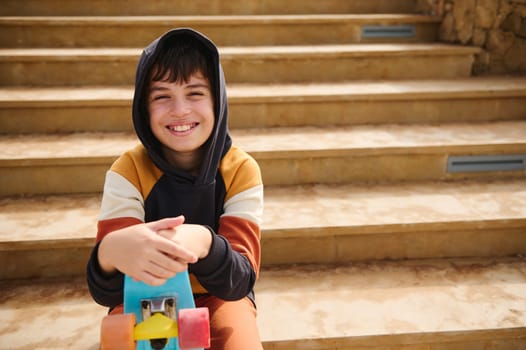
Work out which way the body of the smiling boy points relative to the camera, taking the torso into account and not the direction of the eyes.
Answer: toward the camera

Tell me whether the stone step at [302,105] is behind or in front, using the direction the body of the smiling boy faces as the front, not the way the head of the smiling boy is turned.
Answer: behind

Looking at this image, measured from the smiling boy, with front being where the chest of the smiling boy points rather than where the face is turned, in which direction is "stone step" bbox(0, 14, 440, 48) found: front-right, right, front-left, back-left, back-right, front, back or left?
back

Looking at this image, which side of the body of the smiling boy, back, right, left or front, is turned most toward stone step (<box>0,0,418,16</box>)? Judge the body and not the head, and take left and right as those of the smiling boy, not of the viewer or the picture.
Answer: back

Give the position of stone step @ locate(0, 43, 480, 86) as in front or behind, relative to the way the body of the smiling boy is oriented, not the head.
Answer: behind

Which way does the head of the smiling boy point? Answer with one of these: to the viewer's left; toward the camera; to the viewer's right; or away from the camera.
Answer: toward the camera

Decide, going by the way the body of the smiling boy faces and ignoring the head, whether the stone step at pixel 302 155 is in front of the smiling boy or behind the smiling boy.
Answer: behind
